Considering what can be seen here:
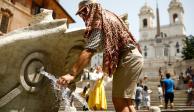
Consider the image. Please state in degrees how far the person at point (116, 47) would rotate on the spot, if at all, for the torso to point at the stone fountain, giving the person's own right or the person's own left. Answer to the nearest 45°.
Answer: approximately 45° to the person's own right

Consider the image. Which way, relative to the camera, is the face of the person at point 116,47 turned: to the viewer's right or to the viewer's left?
to the viewer's left

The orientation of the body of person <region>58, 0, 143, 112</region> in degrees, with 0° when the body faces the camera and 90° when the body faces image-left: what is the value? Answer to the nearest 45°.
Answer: approximately 90°
